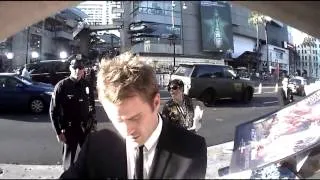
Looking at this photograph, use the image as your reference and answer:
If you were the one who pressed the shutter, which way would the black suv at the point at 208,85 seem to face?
facing away from the viewer and to the right of the viewer

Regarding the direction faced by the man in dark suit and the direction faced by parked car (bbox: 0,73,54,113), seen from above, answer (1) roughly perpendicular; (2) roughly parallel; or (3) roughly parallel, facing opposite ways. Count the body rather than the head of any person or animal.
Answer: roughly perpendicular
